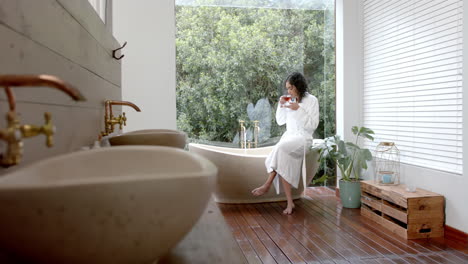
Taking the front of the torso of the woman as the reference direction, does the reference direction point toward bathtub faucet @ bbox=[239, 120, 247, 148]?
no

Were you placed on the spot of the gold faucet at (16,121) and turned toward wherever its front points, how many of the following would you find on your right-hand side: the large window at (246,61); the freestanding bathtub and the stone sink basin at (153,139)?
0

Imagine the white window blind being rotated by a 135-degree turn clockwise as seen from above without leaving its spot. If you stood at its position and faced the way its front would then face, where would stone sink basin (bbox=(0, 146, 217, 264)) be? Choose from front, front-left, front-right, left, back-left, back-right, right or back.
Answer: back

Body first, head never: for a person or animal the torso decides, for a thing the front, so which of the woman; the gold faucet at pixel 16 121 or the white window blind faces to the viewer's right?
the gold faucet

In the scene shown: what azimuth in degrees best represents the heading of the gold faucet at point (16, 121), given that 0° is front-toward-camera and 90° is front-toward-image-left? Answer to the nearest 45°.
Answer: approximately 270°

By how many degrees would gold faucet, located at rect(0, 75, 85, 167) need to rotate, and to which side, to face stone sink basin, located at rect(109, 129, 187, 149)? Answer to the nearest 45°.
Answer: approximately 45° to its left

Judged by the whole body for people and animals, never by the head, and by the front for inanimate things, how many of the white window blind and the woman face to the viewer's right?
0

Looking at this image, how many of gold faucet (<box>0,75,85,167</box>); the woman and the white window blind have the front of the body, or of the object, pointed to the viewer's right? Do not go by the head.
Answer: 1

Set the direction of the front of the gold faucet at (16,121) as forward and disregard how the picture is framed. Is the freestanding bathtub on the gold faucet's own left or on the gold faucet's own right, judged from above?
on the gold faucet's own left

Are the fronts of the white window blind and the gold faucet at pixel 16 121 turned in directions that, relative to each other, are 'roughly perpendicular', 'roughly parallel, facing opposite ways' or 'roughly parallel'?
roughly parallel, facing opposite ways

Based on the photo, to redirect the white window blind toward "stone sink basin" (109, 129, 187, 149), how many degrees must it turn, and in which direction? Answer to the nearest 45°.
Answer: approximately 45° to its left

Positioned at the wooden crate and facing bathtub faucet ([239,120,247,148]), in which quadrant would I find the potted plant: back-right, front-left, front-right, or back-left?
front-right

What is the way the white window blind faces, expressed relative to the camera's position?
facing the viewer and to the left of the viewer

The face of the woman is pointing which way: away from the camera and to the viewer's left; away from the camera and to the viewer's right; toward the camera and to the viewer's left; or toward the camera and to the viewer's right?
toward the camera and to the viewer's left

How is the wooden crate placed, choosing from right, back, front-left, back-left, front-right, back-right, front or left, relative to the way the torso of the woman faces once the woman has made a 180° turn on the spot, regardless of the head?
right

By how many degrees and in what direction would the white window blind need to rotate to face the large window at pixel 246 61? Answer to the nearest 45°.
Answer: approximately 45° to its right
